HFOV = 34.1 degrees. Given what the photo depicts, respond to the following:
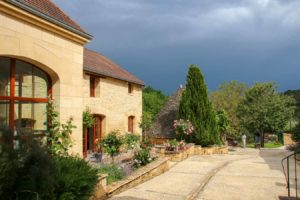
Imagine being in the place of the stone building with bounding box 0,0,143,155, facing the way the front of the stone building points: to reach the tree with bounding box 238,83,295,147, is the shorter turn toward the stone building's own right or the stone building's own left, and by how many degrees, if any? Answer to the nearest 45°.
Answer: approximately 90° to the stone building's own left

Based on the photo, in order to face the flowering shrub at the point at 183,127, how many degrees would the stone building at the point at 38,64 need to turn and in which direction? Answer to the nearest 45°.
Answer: approximately 90° to its left

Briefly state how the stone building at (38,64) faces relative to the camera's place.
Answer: facing the viewer and to the right of the viewer

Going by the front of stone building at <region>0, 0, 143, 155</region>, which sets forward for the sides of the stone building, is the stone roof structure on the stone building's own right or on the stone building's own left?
on the stone building's own left
